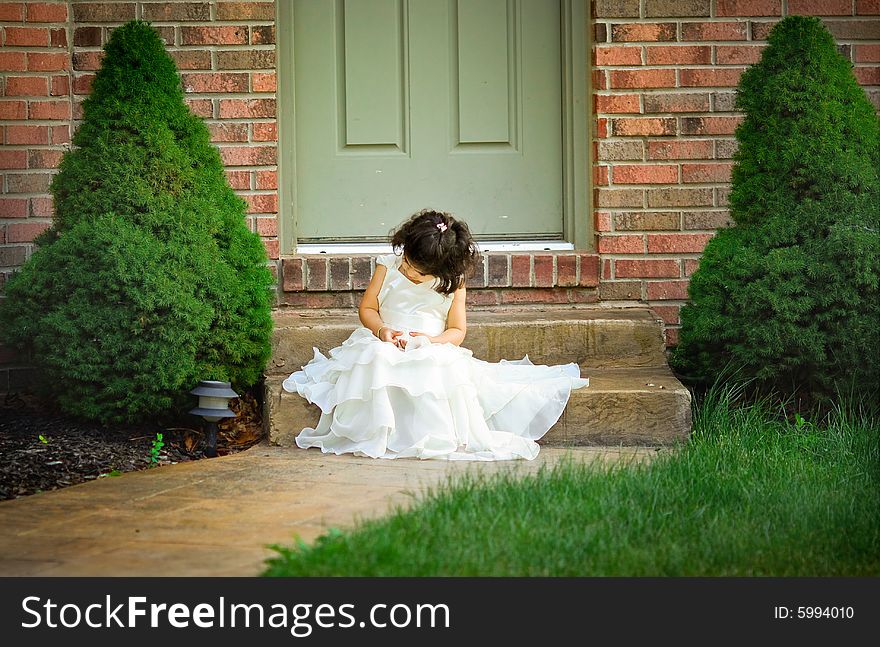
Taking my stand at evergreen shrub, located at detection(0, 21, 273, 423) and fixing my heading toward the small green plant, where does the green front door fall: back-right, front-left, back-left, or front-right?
back-left

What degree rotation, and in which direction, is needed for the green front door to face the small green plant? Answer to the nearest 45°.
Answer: approximately 45° to its right

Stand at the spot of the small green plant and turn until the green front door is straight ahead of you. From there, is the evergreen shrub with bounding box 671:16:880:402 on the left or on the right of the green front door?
right

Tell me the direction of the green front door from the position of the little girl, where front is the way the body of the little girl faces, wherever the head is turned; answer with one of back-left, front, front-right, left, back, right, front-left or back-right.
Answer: back

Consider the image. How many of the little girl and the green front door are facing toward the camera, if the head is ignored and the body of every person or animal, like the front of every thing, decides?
2

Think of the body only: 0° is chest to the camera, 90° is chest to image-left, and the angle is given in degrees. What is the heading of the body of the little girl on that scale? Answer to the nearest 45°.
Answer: approximately 0°

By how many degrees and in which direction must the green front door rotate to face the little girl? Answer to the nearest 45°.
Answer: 0° — it already faces them

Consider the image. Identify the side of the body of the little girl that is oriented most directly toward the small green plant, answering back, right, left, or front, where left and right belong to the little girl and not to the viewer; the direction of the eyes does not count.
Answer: right

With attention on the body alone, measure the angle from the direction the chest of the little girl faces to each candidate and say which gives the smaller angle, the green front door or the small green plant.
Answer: the small green plant
